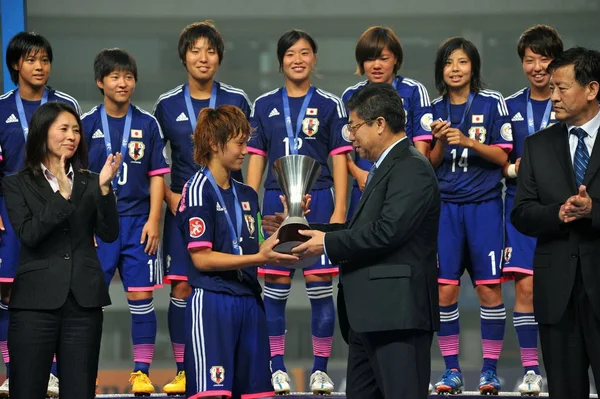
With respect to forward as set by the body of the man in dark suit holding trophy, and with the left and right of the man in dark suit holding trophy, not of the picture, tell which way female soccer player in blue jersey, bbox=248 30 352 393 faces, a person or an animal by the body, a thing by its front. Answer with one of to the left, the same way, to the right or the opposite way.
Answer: to the left

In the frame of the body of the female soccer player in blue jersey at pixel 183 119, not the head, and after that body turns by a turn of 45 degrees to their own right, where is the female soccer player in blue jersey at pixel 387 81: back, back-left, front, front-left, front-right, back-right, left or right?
back-left

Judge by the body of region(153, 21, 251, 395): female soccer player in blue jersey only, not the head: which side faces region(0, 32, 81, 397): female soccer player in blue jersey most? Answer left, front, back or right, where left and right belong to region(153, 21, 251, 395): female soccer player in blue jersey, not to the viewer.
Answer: right

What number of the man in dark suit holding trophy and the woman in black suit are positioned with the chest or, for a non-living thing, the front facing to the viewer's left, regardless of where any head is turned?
1

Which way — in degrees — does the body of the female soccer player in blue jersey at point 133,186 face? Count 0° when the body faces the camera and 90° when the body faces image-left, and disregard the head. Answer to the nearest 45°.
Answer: approximately 0°

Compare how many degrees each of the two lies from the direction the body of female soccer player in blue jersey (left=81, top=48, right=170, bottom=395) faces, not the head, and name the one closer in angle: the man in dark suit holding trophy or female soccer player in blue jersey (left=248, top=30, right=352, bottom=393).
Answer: the man in dark suit holding trophy

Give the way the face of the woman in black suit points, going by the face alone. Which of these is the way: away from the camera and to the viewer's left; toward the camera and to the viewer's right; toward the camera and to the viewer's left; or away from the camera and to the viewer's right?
toward the camera and to the viewer's right

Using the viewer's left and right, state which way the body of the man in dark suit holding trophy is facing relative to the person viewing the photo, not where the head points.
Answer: facing to the left of the viewer

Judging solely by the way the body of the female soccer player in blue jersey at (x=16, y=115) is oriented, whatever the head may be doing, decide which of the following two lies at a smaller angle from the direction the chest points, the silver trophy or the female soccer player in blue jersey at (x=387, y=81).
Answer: the silver trophy
